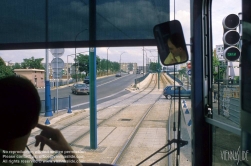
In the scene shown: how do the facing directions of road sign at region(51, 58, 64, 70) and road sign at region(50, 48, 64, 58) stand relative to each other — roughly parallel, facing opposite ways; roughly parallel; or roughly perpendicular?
roughly parallel

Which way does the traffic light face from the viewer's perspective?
toward the camera
